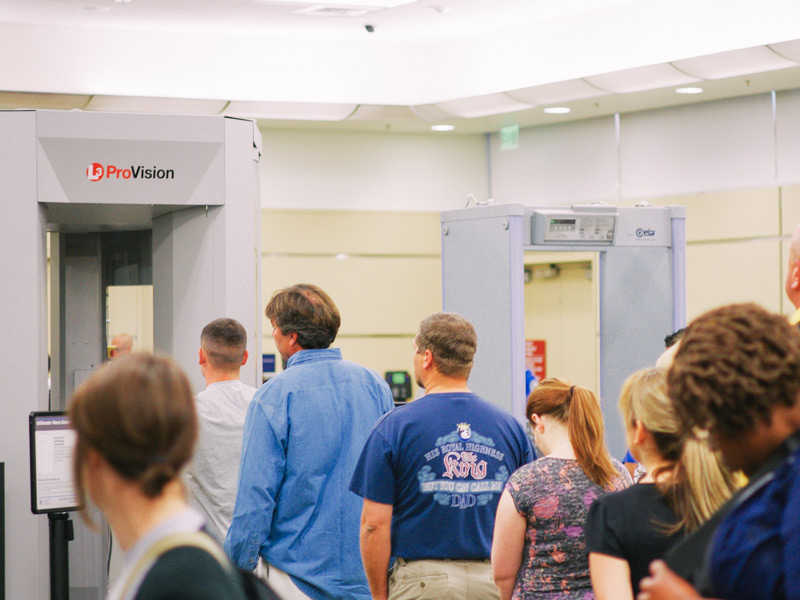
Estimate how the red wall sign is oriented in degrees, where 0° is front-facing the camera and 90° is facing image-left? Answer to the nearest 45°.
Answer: approximately 0°

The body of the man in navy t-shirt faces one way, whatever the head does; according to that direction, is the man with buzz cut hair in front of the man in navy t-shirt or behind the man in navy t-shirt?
in front

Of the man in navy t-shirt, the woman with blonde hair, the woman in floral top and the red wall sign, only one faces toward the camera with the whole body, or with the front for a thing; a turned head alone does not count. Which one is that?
the red wall sign

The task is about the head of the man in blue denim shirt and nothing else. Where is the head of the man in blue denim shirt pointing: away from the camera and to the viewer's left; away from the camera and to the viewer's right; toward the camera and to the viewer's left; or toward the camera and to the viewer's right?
away from the camera and to the viewer's left

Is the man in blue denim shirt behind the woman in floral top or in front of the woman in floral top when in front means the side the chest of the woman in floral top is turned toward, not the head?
in front

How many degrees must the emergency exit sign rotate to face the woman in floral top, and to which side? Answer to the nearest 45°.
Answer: approximately 45° to its left

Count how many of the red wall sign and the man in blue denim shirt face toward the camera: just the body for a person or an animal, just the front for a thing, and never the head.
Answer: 1

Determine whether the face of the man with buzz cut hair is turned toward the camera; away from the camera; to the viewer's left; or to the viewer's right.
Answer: away from the camera
